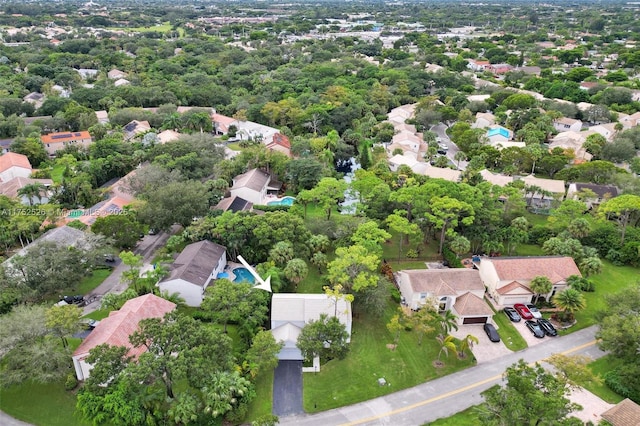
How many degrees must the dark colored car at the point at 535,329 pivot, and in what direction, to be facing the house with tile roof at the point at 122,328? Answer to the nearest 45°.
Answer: approximately 90° to its left

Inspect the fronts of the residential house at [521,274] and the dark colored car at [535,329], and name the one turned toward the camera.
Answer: the residential house

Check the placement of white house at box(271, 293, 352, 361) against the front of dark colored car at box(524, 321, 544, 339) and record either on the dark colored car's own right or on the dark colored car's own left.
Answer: on the dark colored car's own left

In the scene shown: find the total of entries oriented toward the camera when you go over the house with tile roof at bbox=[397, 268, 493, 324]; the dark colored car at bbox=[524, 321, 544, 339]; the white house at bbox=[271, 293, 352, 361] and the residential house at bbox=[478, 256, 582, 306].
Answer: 3

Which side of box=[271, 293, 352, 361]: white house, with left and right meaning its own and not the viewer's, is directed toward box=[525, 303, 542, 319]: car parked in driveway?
left

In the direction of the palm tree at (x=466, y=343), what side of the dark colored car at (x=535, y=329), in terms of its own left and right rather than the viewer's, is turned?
left

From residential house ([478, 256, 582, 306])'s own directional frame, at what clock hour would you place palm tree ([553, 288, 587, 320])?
The palm tree is roughly at 10 o'clock from the residential house.

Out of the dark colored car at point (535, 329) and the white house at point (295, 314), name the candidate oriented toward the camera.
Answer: the white house

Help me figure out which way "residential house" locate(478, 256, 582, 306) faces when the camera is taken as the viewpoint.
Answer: facing the viewer

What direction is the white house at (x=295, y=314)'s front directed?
toward the camera

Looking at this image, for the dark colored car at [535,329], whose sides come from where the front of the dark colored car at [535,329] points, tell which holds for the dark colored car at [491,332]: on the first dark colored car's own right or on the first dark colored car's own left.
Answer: on the first dark colored car's own left

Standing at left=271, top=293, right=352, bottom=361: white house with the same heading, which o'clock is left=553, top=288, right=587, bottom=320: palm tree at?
The palm tree is roughly at 9 o'clock from the white house.

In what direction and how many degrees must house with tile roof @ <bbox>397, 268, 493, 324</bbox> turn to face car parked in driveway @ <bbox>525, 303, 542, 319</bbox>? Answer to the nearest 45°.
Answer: approximately 90° to its left

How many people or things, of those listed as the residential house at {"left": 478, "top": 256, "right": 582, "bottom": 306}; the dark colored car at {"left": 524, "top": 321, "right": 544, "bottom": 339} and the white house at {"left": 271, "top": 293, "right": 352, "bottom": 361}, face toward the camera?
2
